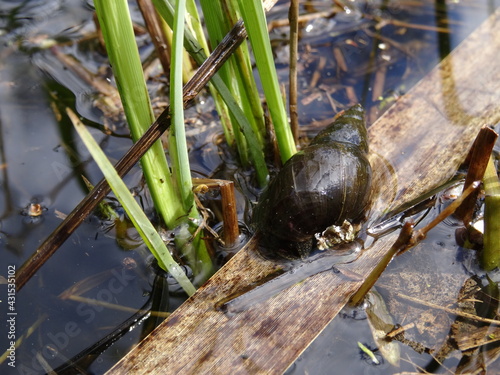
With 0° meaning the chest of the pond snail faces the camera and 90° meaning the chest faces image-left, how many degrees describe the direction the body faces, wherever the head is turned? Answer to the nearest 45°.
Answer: approximately 45°

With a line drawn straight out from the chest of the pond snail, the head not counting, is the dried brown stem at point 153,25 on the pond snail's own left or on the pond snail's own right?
on the pond snail's own right
